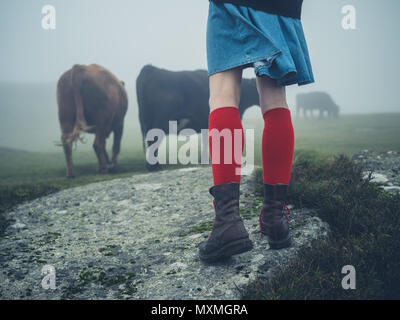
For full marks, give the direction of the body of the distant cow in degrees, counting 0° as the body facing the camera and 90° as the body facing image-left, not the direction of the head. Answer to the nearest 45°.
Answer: approximately 270°

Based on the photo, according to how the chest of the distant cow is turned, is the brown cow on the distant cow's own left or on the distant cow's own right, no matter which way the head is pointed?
on the distant cow's own right

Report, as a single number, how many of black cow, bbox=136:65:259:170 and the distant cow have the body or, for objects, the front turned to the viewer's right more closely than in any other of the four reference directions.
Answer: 2

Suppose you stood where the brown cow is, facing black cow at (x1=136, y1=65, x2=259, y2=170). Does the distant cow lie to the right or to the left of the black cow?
left

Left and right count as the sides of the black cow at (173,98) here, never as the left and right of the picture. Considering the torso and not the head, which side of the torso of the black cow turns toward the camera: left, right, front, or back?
right

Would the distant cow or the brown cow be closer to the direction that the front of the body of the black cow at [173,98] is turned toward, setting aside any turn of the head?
the distant cow
